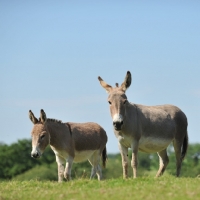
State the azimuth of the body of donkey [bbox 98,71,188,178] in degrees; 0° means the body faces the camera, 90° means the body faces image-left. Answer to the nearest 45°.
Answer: approximately 45°

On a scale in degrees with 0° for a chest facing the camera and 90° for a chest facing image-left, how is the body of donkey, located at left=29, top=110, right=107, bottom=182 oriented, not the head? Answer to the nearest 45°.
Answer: approximately 45°
